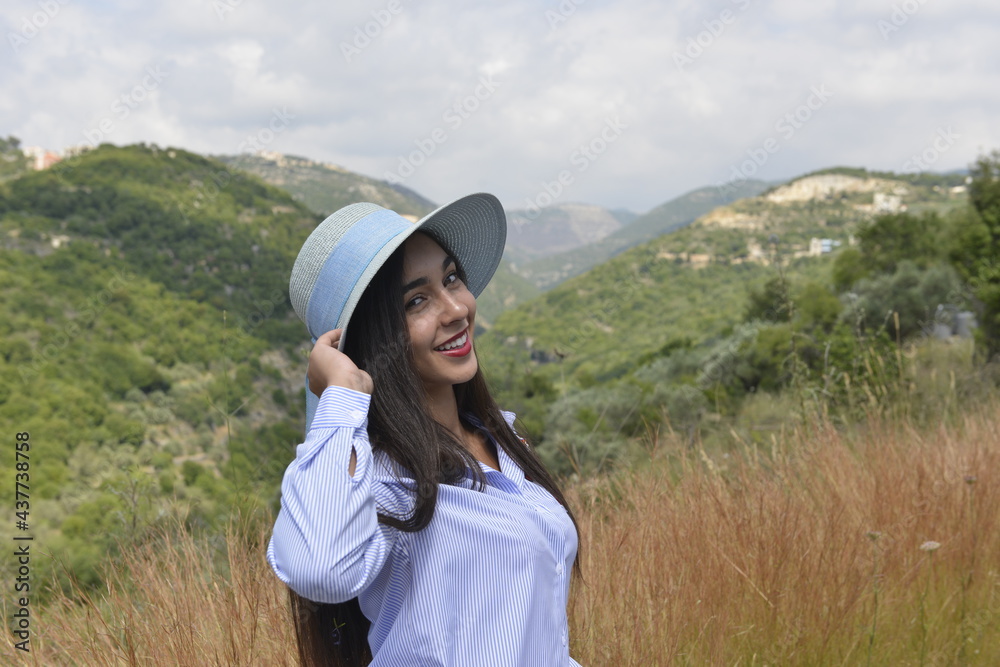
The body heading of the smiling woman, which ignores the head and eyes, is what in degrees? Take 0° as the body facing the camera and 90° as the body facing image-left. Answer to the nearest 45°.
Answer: approximately 315°

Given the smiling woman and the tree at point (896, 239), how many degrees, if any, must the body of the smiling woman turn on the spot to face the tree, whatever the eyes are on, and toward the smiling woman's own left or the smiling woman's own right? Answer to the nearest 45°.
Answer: approximately 90° to the smiling woman's own left

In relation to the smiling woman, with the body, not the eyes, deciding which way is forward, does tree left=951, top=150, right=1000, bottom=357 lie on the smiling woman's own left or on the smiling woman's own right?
on the smiling woman's own left
